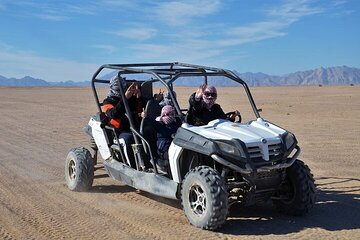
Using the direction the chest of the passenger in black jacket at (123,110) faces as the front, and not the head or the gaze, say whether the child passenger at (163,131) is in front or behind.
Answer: in front

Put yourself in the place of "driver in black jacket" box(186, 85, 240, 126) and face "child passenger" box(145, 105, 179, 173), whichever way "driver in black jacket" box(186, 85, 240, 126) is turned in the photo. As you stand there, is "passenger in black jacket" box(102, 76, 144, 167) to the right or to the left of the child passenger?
right

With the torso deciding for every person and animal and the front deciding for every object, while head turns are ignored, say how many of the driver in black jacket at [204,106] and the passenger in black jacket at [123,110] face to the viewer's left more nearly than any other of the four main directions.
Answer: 0

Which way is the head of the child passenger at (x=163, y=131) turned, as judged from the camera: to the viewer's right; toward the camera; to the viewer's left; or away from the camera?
toward the camera

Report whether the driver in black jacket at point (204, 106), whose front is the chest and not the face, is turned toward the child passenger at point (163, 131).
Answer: no

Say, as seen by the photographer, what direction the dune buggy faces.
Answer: facing the viewer and to the right of the viewer

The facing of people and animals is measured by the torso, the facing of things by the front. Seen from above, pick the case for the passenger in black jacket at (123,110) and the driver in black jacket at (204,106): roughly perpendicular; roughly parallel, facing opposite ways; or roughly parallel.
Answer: roughly parallel

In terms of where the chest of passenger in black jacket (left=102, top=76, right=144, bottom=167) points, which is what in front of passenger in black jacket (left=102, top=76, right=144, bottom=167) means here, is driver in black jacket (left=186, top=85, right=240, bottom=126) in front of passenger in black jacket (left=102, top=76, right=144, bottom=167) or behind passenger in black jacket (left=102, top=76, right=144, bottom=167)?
in front
